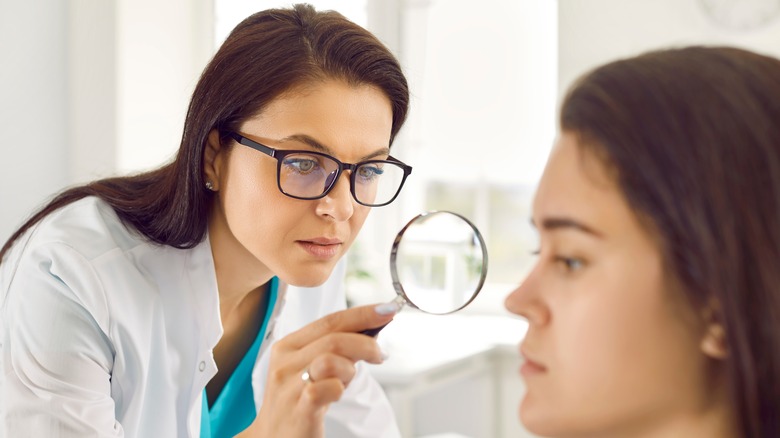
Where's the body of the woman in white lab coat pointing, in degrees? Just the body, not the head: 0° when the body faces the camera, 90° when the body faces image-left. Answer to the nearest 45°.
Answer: approximately 315°

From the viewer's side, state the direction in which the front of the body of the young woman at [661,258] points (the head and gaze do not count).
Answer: to the viewer's left

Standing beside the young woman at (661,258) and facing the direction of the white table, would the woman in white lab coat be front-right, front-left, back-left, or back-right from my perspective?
front-left

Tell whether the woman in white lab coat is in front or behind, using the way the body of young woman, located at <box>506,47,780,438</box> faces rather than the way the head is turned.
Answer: in front

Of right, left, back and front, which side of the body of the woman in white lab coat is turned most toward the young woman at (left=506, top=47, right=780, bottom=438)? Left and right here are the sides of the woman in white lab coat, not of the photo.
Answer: front

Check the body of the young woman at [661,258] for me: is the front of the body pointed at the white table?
no

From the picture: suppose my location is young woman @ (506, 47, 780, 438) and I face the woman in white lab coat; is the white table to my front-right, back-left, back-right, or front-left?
front-right

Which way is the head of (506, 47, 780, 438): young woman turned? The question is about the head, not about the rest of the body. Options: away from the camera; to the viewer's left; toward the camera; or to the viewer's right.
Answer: to the viewer's left

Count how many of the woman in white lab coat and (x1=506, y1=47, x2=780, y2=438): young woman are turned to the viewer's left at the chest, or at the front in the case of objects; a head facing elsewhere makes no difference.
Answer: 1

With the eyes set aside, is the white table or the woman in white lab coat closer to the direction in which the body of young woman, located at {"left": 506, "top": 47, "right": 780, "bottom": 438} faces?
the woman in white lab coat

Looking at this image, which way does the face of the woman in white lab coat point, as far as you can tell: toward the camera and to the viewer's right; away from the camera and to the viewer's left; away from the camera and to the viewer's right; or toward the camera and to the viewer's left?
toward the camera and to the viewer's right

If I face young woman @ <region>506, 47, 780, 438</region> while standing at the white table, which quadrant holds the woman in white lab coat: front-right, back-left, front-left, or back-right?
front-right

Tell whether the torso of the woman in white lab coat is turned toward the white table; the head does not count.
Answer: no

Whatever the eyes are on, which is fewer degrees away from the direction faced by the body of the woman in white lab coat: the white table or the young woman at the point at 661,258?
the young woman

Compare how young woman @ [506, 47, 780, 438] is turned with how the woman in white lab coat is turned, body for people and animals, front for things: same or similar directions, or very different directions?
very different directions
